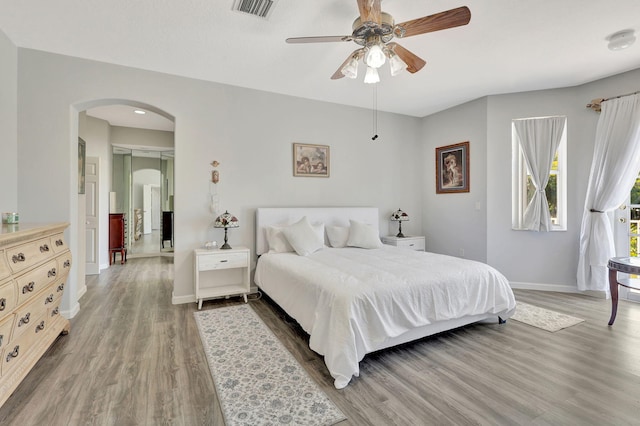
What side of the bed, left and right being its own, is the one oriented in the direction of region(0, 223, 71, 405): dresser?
right

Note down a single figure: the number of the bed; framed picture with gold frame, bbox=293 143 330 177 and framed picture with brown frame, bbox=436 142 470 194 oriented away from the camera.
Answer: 0

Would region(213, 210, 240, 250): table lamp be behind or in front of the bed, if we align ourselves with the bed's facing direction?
behind

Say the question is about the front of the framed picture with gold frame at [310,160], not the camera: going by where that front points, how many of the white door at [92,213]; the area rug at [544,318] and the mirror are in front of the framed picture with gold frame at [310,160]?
1

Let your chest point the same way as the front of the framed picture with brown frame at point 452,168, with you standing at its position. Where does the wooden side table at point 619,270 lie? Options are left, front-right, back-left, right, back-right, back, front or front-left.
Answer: left

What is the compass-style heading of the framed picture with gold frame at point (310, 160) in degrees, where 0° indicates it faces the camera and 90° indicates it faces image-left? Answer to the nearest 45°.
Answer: approximately 315°

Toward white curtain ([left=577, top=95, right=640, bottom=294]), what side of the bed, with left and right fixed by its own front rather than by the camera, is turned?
left

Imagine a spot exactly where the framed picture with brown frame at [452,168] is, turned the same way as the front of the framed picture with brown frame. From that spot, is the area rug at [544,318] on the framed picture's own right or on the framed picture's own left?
on the framed picture's own left

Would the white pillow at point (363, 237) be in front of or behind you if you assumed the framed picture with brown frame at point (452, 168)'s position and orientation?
in front

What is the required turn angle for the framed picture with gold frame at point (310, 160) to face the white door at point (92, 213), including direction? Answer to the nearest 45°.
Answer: approximately 135° to its right

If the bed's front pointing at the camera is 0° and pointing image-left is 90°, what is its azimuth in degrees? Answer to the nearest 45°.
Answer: approximately 315°

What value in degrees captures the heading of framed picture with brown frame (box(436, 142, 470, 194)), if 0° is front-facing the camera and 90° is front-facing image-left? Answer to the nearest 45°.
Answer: approximately 45°

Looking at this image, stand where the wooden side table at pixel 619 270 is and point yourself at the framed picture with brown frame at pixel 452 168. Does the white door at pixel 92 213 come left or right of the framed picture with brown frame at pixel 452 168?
left

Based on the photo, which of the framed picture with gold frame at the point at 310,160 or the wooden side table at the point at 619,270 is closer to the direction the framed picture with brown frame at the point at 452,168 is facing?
the framed picture with gold frame

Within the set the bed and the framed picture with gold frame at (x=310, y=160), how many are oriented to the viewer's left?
0

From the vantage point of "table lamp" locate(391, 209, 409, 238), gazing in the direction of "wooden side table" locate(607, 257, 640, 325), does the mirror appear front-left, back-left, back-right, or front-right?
back-right

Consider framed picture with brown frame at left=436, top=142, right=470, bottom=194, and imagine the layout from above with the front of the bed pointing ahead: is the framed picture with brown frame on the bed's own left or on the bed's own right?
on the bed's own left

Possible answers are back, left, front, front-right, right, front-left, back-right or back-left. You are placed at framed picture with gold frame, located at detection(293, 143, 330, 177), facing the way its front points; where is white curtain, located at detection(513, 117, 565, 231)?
front-left
